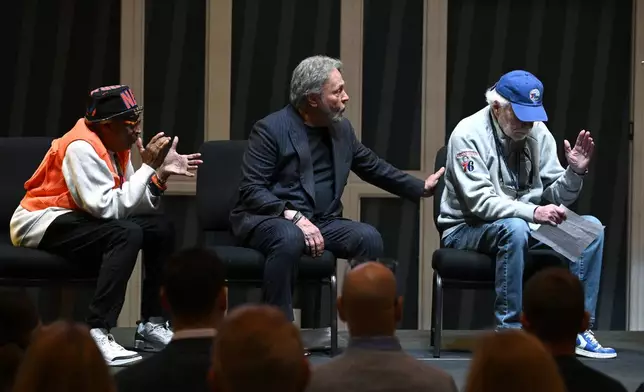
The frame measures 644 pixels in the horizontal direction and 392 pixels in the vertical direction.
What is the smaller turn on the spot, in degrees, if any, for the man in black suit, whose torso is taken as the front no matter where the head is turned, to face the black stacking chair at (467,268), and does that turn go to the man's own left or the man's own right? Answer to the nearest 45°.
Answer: approximately 45° to the man's own left

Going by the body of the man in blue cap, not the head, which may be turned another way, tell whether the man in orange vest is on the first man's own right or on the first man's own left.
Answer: on the first man's own right

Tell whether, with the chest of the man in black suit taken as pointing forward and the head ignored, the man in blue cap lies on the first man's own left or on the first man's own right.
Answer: on the first man's own left

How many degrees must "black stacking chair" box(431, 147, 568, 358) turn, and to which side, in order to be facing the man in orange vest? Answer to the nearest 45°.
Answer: approximately 135° to its right

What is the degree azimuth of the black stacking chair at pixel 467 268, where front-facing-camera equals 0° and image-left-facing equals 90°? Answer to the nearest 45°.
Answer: approximately 315°

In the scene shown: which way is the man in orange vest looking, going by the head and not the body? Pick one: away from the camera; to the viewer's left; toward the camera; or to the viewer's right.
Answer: to the viewer's right

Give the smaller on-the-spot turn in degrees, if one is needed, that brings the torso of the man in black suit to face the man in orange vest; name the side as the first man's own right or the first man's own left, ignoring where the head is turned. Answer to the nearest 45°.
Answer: approximately 135° to the first man's own right

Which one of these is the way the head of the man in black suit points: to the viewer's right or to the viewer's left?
to the viewer's right
